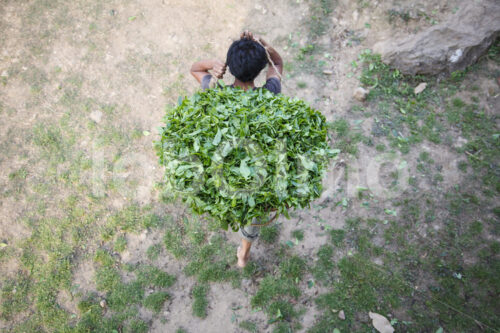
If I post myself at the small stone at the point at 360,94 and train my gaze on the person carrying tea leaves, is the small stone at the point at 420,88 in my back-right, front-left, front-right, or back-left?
back-left

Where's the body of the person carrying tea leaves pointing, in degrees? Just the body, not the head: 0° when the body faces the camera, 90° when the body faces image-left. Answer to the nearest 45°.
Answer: approximately 180°

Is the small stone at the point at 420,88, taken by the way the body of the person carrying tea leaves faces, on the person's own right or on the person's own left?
on the person's own right

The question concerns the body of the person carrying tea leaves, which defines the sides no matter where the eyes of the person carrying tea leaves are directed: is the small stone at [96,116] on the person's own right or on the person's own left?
on the person's own left

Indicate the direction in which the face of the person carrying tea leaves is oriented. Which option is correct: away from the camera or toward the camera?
away from the camera
